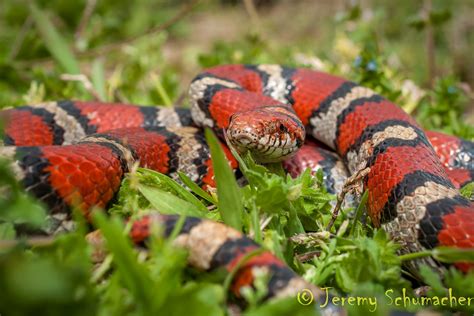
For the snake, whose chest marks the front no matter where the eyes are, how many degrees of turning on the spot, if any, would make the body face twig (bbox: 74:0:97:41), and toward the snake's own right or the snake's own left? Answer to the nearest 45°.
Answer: approximately 90° to the snake's own right

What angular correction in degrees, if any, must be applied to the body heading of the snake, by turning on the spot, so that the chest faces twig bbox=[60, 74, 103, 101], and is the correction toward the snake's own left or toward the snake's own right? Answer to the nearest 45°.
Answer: approximately 90° to the snake's own right

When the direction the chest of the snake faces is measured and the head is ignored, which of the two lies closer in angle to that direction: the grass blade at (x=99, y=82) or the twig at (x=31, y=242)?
the twig

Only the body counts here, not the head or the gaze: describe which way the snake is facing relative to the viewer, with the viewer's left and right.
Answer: facing the viewer and to the left of the viewer

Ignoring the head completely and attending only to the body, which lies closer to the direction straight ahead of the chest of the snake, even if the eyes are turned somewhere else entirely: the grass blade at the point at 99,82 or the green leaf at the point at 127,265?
the green leaf

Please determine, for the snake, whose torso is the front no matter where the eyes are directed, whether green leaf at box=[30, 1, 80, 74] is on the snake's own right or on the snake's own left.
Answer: on the snake's own right

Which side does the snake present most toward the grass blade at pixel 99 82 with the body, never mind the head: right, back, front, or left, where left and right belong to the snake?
right
